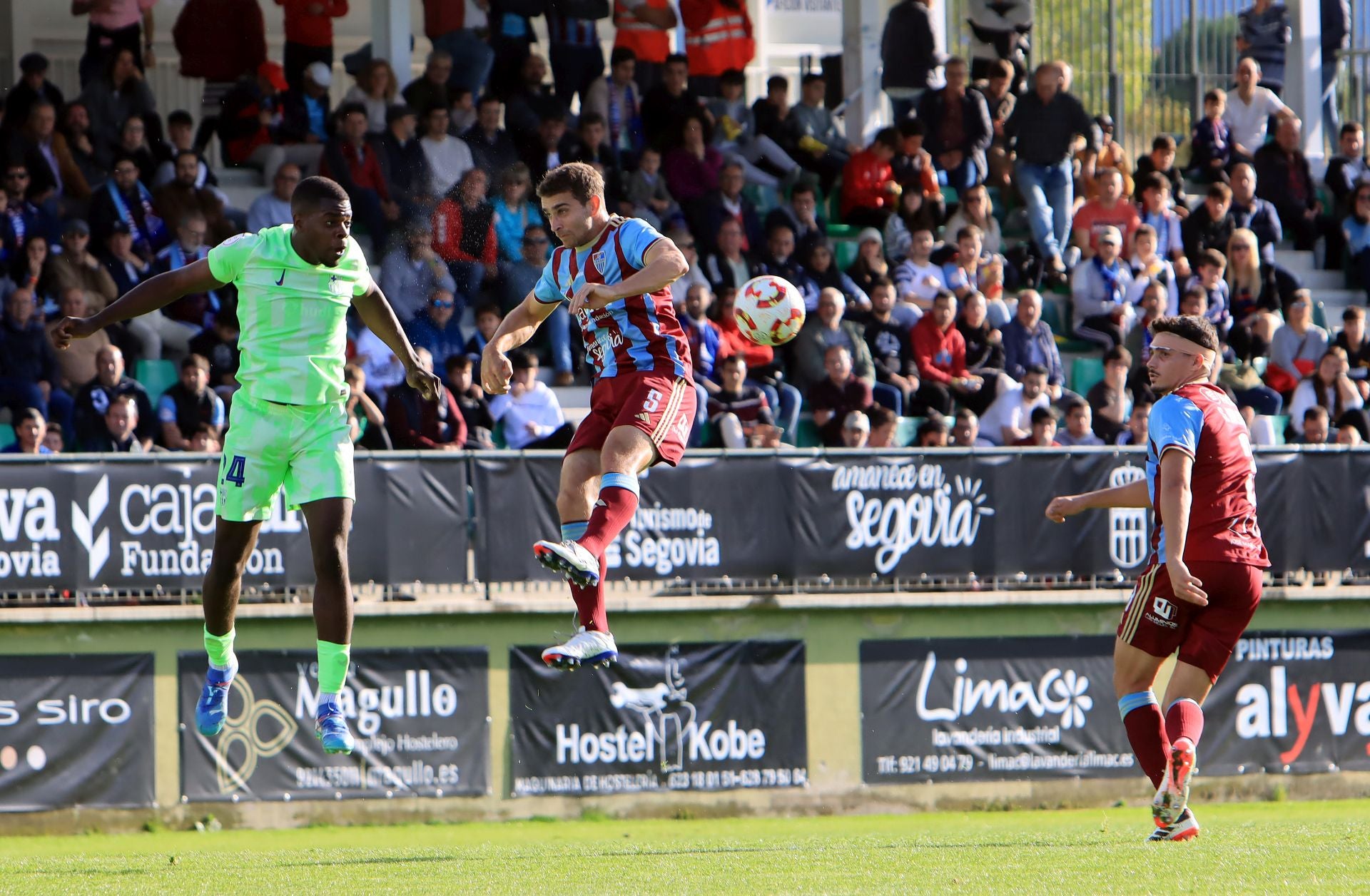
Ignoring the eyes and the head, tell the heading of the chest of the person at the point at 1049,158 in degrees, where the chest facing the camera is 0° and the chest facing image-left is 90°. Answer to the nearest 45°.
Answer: approximately 0°

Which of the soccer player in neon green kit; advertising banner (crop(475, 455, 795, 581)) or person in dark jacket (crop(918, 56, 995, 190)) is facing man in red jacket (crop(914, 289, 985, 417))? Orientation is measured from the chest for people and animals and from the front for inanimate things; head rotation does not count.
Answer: the person in dark jacket

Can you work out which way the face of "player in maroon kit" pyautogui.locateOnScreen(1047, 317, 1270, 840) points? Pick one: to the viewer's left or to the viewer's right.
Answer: to the viewer's left

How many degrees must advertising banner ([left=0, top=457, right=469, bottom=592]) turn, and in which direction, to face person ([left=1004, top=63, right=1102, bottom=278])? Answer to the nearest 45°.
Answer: approximately 135° to its left

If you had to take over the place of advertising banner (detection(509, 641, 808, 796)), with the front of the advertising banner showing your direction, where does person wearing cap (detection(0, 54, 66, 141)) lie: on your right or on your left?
on your right

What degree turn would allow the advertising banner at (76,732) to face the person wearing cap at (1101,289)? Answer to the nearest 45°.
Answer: approximately 90° to its left

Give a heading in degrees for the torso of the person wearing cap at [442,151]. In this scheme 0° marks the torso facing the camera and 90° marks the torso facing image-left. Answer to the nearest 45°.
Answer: approximately 0°

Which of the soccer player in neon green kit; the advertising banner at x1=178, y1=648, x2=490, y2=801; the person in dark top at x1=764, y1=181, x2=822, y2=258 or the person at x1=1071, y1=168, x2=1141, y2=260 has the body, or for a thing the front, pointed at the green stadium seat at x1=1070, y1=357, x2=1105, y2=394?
the person at x1=1071, y1=168, x2=1141, y2=260
